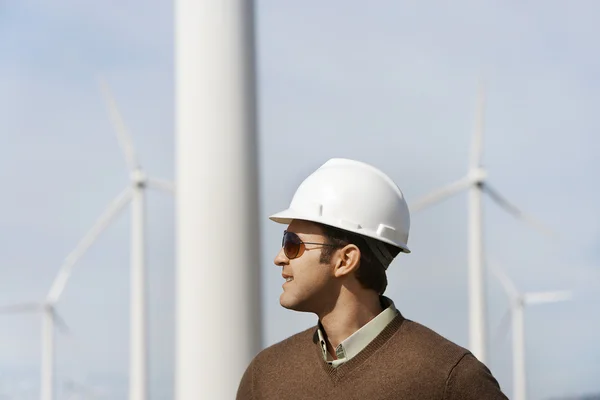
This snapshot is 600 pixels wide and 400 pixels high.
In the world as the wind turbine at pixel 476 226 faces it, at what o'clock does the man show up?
The man is roughly at 12 o'clock from the wind turbine.

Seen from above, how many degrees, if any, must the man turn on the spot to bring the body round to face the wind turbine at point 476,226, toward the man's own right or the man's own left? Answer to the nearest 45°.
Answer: approximately 135° to the man's own right

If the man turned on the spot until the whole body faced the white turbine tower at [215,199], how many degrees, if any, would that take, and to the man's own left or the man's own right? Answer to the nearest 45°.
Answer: approximately 135° to the man's own right

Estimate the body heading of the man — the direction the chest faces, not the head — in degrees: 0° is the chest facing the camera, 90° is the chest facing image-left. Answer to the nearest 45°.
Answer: approximately 45°

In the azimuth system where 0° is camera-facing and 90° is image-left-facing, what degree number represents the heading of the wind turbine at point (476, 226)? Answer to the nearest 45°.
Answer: approximately 0°

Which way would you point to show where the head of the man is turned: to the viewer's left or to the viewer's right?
to the viewer's left

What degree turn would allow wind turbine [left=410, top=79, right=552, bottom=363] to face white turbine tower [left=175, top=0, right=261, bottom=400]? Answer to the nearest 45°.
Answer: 0° — it already faces it
